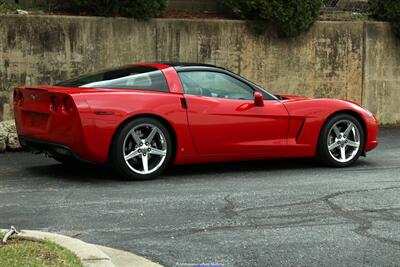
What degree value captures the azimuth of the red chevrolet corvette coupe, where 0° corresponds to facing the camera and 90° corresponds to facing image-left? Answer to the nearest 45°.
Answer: approximately 225°

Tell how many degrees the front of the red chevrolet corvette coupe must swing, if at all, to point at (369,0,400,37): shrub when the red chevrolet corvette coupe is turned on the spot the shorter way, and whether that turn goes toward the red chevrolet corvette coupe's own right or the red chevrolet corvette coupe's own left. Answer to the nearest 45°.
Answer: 0° — it already faces it

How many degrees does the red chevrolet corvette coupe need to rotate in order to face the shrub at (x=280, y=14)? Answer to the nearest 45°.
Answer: approximately 45° to its left
